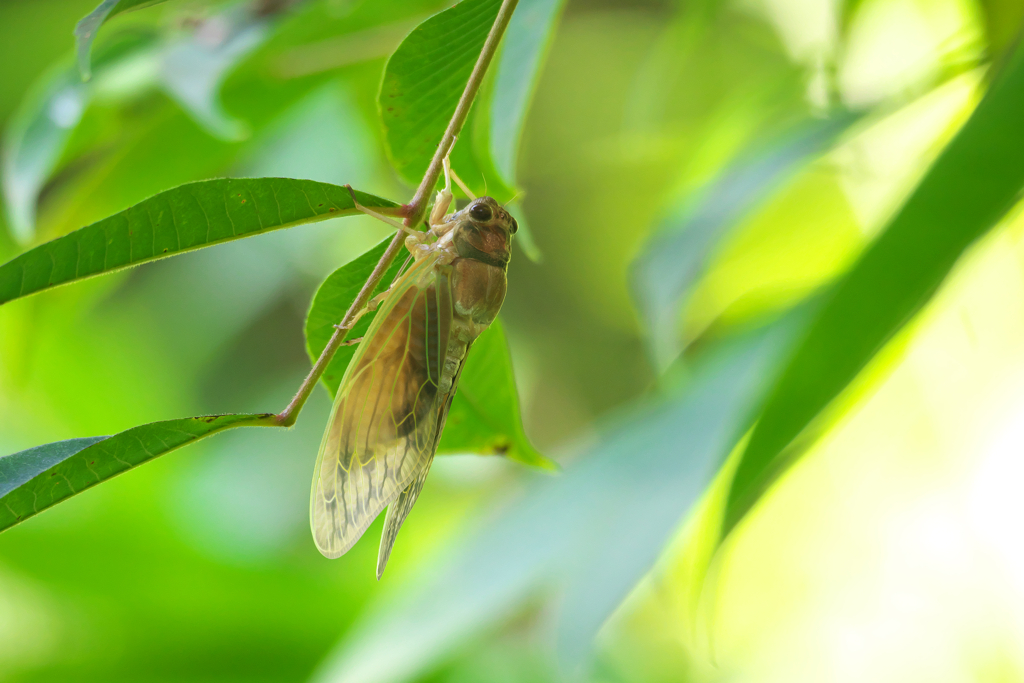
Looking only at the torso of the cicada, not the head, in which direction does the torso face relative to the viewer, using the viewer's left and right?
facing to the right of the viewer
